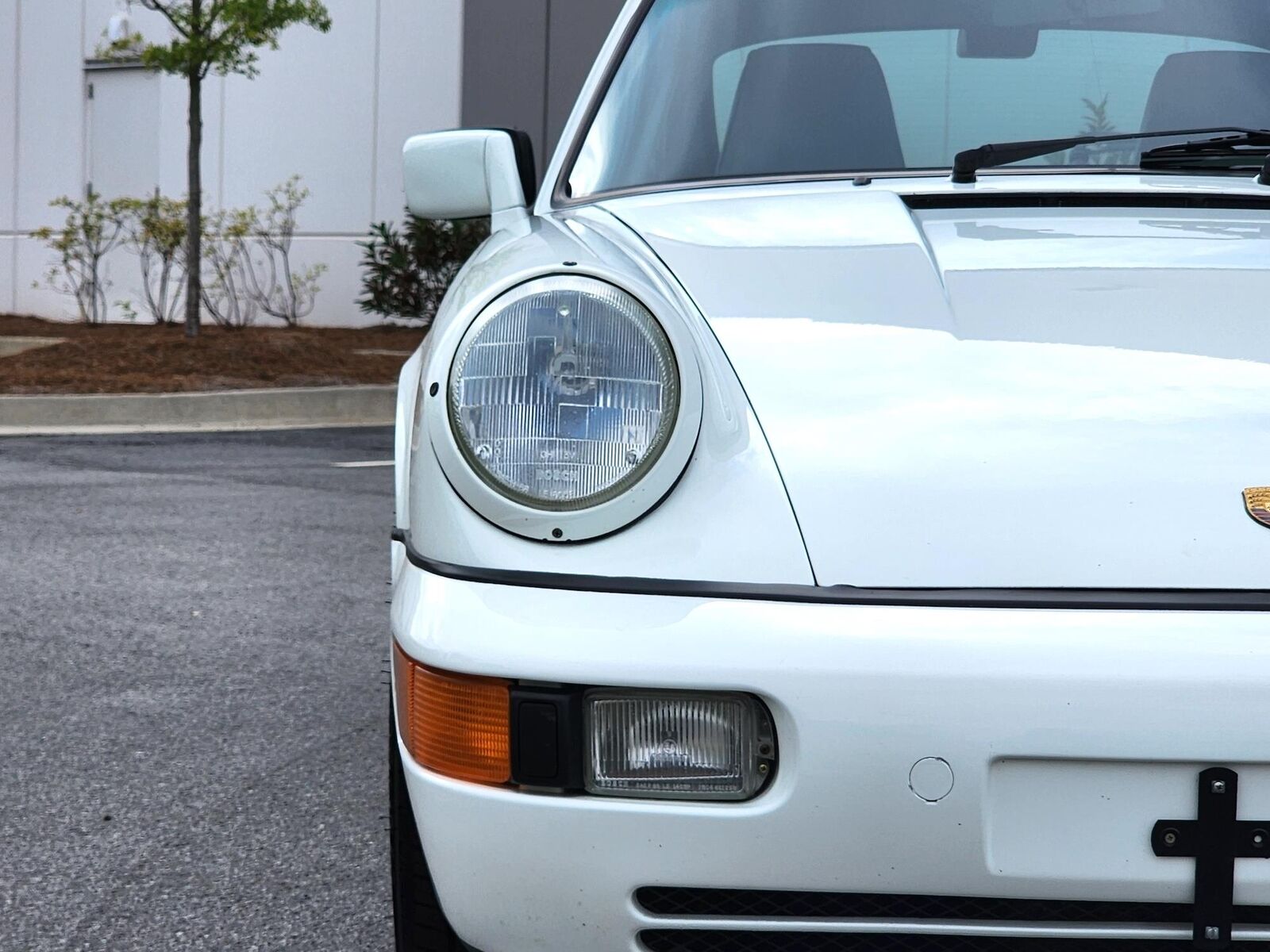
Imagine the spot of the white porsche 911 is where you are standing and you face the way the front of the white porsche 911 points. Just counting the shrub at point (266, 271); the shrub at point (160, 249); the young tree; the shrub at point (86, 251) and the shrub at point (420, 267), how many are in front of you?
0

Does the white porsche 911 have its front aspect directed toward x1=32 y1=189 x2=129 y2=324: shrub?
no

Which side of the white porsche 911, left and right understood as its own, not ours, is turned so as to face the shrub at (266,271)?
back

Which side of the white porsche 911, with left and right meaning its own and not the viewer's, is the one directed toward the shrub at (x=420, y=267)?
back

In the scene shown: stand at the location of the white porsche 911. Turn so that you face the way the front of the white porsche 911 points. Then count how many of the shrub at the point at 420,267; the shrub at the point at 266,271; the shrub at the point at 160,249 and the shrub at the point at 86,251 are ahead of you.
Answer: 0

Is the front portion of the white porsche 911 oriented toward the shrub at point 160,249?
no

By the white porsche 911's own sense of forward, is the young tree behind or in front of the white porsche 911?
behind

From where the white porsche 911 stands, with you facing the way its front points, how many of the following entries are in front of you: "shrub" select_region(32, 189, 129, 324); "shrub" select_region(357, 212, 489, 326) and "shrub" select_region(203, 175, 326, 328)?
0

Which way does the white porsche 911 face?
toward the camera

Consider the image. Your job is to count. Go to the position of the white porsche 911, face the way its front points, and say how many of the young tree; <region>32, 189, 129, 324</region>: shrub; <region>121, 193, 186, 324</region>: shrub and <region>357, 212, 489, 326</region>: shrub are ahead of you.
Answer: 0

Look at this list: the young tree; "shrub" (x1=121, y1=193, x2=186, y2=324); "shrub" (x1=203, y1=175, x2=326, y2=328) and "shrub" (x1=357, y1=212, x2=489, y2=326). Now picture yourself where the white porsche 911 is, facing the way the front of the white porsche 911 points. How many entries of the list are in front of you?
0
